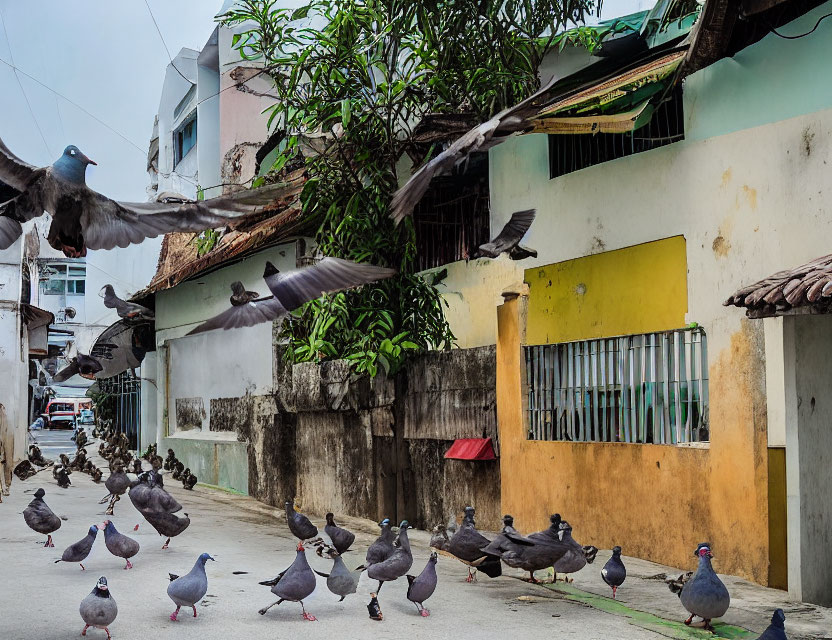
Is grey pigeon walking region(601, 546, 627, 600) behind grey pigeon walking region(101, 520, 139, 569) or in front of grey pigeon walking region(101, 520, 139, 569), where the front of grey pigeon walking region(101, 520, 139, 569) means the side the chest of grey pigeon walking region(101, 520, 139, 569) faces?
behind

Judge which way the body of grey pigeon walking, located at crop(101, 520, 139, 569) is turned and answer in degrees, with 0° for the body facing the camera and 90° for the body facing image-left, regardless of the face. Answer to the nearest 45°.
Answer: approximately 90°

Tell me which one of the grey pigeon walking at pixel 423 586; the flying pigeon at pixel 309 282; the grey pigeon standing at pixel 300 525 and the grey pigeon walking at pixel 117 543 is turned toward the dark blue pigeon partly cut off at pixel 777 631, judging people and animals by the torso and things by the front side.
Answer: the grey pigeon walking at pixel 423 586

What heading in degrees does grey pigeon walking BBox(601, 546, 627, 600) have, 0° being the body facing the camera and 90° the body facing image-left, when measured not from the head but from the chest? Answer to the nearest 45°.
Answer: approximately 0°

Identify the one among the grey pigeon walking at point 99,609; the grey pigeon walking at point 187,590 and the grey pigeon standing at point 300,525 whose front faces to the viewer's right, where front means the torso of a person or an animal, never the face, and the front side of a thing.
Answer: the grey pigeon walking at point 187,590

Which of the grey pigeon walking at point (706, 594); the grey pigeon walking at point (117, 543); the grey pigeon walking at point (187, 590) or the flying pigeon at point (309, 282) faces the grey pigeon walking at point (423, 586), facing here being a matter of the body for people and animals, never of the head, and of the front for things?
the grey pigeon walking at point (187, 590)
